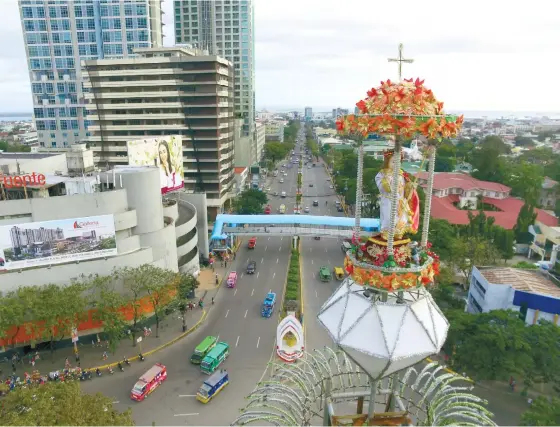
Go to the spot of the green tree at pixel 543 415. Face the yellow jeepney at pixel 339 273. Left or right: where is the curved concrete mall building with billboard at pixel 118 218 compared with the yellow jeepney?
left

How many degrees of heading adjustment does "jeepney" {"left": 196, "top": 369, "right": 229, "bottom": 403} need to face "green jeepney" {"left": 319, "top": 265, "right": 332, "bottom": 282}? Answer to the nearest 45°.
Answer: approximately 180°

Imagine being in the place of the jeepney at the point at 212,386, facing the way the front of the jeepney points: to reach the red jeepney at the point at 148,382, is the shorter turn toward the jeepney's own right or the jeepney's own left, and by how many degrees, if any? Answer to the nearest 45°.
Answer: approximately 45° to the jeepney's own right

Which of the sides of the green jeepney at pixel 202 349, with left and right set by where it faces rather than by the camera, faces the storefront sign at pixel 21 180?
right

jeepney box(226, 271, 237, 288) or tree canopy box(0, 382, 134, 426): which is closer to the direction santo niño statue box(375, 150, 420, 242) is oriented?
the tree canopy

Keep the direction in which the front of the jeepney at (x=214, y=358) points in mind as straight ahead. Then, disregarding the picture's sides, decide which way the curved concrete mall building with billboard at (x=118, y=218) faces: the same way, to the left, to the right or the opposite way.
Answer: to the left

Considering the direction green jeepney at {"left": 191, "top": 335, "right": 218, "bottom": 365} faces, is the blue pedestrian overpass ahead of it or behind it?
behind

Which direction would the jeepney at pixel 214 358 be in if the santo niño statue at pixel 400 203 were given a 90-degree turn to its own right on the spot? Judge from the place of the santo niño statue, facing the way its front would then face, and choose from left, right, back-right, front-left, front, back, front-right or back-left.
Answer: front

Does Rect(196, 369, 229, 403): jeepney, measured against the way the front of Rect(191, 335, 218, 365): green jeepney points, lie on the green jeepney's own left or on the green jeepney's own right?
on the green jeepney's own left

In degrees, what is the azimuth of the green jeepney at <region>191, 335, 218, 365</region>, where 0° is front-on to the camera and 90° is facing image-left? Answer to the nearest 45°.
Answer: approximately 45°

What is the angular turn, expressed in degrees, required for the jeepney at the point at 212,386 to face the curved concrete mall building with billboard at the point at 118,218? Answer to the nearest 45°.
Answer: approximately 90° to its right

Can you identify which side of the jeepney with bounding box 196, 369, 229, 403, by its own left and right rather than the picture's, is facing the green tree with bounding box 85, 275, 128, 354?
right
